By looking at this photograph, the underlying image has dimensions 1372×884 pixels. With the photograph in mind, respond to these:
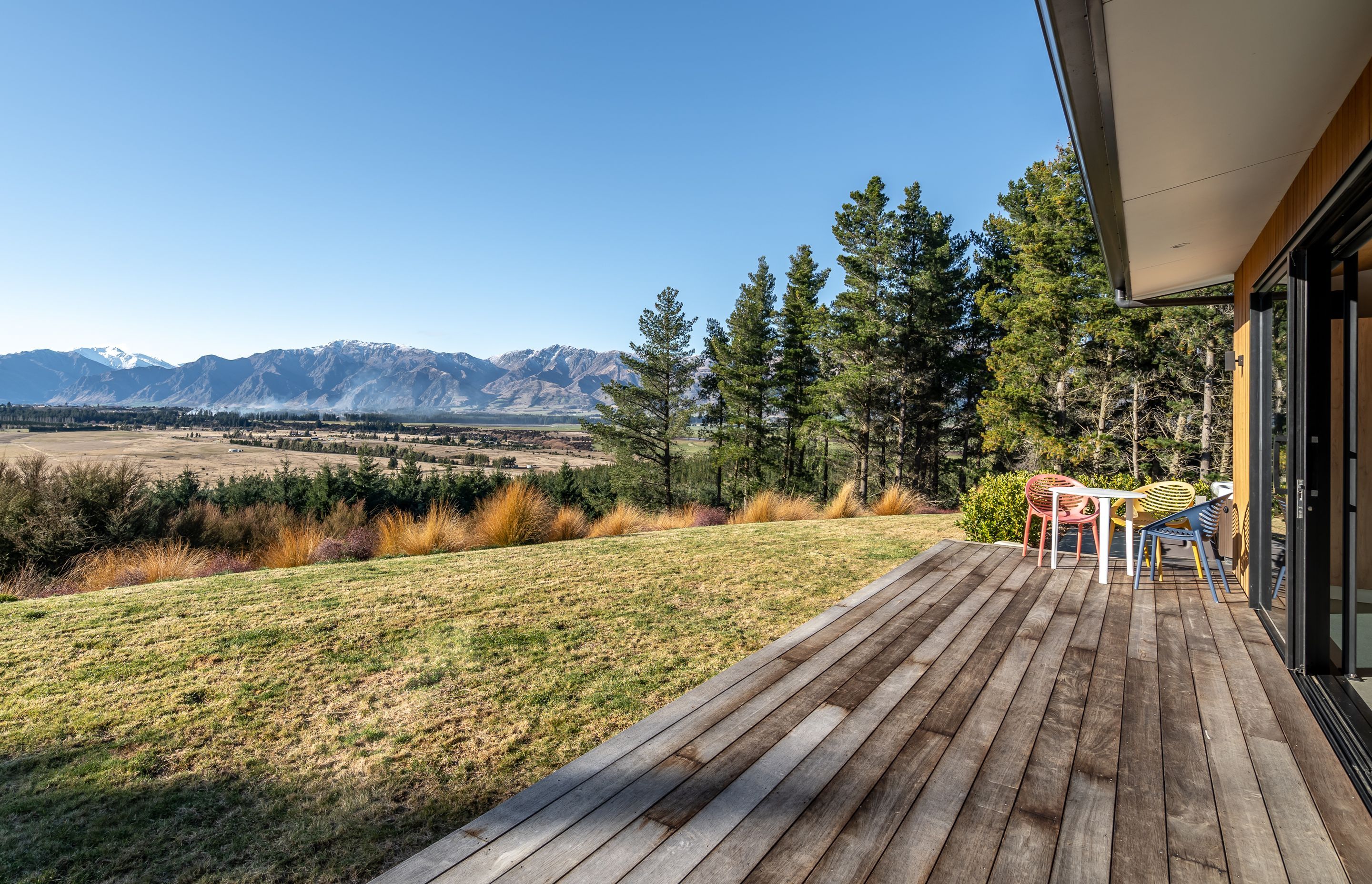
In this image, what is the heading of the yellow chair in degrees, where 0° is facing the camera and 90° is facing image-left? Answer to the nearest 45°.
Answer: approximately 45°

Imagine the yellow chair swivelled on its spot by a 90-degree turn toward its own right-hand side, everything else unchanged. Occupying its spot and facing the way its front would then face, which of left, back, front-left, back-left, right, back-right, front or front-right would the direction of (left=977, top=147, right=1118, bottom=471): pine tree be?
front-right

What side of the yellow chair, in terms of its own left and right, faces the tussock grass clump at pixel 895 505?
right

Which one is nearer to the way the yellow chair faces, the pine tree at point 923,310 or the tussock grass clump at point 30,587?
the tussock grass clump

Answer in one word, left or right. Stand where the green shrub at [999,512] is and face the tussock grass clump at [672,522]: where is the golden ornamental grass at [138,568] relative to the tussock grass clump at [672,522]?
left

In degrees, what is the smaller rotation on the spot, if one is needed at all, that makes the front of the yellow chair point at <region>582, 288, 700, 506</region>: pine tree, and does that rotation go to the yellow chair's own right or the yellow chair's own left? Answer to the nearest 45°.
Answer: approximately 90° to the yellow chair's own right

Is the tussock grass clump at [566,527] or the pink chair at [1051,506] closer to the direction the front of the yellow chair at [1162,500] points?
the pink chair

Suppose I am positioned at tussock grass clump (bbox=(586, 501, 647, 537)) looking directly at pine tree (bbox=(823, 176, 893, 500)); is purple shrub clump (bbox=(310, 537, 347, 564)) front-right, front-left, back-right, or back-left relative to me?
back-left

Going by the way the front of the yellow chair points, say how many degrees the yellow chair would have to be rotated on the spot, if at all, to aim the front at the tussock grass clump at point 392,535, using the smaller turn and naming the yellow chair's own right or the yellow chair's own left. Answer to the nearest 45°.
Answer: approximately 45° to the yellow chair's own right
